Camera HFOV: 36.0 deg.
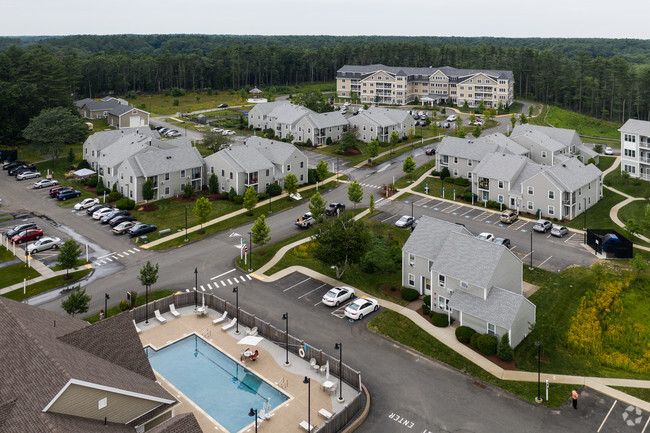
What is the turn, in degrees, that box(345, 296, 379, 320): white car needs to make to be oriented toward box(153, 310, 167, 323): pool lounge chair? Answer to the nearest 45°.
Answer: approximately 135° to its left

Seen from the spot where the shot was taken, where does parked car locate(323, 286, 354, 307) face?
facing away from the viewer and to the right of the viewer

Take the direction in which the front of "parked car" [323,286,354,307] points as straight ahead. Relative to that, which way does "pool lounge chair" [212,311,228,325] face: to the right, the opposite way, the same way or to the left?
the opposite way

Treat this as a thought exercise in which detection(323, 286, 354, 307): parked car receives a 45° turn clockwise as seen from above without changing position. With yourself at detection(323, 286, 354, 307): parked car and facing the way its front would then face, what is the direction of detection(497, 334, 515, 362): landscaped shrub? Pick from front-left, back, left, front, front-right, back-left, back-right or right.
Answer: front-right

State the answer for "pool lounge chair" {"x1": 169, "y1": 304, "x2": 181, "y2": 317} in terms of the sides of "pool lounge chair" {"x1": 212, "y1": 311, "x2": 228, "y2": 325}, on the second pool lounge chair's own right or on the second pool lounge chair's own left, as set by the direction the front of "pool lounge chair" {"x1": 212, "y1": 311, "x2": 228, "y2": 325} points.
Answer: on the second pool lounge chair's own right

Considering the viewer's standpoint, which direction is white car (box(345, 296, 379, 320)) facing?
facing away from the viewer and to the right of the viewer

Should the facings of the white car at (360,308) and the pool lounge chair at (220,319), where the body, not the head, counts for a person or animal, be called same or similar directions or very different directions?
very different directions
